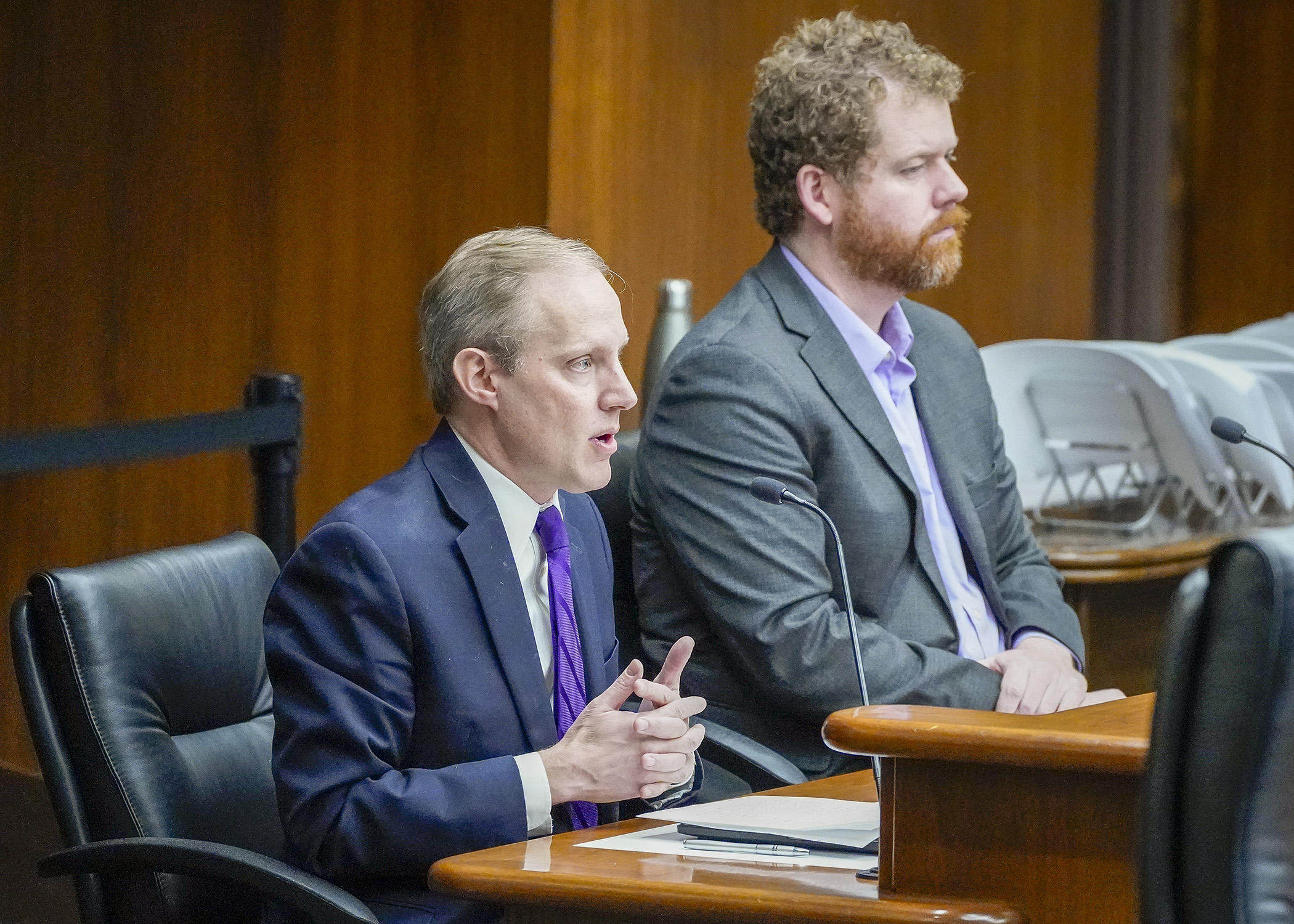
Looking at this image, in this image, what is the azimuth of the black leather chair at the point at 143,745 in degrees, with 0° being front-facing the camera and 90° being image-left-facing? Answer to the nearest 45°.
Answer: approximately 315°

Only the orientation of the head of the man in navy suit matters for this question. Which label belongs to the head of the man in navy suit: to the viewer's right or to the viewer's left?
to the viewer's right

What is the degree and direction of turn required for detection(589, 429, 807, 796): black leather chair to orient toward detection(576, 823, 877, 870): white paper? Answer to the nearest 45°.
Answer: approximately 45° to its right

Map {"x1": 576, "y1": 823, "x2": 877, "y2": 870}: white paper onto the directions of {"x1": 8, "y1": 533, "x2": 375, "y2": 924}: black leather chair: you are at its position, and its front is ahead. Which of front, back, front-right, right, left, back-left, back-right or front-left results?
front

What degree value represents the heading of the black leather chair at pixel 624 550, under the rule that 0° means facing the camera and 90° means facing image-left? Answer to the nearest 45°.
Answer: approximately 315°

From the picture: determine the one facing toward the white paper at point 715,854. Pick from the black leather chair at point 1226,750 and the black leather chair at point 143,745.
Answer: the black leather chair at point 143,745

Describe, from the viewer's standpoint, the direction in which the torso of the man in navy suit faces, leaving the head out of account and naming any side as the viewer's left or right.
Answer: facing the viewer and to the right of the viewer

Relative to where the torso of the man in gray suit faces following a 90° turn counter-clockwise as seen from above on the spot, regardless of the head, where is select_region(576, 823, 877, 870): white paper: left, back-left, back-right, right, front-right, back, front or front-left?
back-right

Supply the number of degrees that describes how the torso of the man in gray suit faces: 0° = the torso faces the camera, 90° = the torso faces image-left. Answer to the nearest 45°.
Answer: approximately 315°

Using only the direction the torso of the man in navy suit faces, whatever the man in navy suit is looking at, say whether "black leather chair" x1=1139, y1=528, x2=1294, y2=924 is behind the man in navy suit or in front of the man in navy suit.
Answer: in front

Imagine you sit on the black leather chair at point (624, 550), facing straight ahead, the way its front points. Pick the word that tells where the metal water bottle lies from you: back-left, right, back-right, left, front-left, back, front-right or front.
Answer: back-left

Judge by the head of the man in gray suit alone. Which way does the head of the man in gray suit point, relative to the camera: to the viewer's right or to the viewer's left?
to the viewer's right
